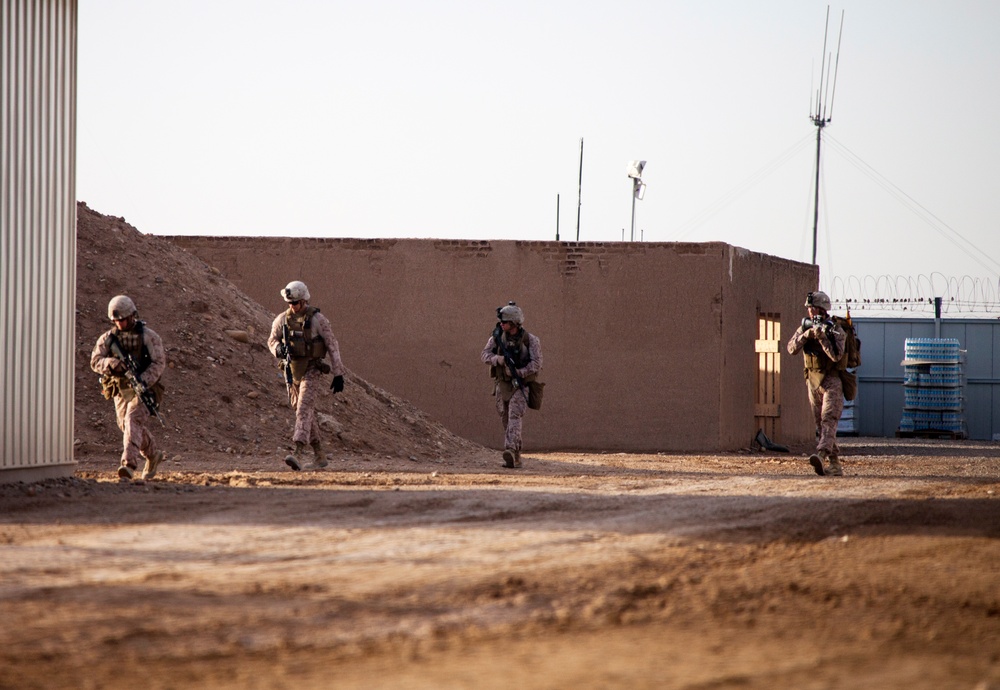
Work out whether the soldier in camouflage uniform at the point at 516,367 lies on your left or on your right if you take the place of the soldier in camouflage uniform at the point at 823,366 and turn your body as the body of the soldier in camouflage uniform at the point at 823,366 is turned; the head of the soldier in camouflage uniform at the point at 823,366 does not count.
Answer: on your right

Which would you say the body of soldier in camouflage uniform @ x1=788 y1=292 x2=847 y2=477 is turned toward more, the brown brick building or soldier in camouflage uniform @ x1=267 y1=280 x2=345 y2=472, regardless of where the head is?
the soldier in camouflage uniform

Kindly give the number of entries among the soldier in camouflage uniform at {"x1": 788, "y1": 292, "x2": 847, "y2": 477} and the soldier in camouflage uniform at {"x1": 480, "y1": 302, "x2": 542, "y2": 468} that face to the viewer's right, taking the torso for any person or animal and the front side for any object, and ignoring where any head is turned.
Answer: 0

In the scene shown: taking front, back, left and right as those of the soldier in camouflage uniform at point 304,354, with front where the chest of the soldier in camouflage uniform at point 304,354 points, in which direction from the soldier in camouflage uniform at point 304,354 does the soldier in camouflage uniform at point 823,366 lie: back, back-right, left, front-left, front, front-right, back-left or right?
back-left

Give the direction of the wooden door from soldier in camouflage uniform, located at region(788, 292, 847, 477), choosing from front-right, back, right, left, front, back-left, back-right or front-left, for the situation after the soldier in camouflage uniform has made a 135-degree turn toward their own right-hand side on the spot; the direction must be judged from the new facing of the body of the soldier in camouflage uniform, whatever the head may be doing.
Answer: front

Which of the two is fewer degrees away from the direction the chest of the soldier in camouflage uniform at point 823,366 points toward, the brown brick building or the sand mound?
the sand mound

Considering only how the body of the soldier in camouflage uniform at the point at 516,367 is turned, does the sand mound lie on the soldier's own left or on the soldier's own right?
on the soldier's own right

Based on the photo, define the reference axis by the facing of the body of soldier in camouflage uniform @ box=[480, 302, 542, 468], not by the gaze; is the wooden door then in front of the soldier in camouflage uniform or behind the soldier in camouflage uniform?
behind

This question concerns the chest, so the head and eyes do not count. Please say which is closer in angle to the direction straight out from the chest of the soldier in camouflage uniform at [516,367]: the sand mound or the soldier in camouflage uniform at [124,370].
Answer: the soldier in camouflage uniform
